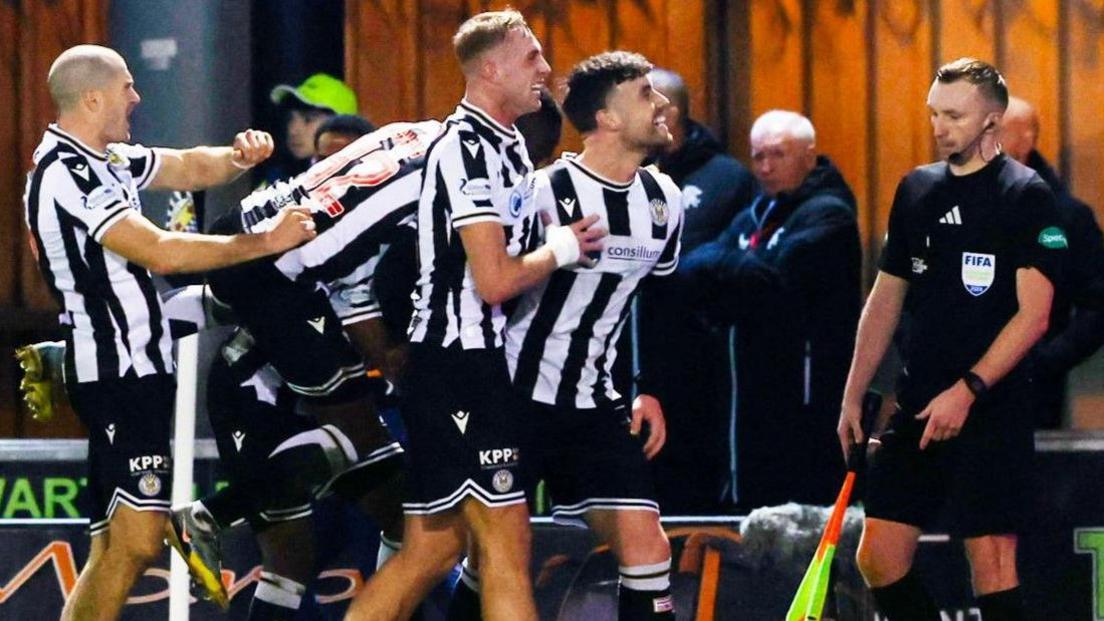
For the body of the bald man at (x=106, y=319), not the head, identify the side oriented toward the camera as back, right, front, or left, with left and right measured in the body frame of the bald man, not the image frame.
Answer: right

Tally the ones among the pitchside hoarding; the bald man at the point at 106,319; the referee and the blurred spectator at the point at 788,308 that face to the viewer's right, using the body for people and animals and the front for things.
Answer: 1

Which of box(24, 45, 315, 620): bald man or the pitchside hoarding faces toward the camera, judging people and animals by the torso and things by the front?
the pitchside hoarding

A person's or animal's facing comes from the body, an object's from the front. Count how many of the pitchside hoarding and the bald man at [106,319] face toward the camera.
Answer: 1

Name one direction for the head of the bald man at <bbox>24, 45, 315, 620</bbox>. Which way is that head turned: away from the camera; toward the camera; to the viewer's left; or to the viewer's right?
to the viewer's right

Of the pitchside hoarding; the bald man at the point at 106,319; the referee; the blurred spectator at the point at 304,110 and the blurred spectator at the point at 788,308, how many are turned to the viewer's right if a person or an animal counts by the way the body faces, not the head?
1

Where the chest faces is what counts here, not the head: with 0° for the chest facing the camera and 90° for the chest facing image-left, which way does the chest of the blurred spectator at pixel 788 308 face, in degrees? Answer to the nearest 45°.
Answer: approximately 45°

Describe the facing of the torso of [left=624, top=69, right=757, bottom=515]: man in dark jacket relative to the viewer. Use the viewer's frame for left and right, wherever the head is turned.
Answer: facing the viewer and to the left of the viewer

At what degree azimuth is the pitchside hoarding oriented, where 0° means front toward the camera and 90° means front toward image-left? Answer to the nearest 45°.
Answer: approximately 0°

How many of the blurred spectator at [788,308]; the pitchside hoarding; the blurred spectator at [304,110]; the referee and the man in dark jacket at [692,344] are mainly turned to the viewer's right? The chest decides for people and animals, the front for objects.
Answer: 0

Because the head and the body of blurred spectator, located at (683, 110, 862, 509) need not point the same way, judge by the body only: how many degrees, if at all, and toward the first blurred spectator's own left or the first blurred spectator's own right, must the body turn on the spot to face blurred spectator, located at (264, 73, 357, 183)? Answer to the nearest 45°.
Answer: approximately 45° to the first blurred spectator's own right

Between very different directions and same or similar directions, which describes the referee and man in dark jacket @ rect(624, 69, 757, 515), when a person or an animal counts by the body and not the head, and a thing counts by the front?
same or similar directions

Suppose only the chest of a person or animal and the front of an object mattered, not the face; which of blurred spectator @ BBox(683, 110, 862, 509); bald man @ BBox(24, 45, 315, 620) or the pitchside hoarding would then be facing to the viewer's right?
the bald man
